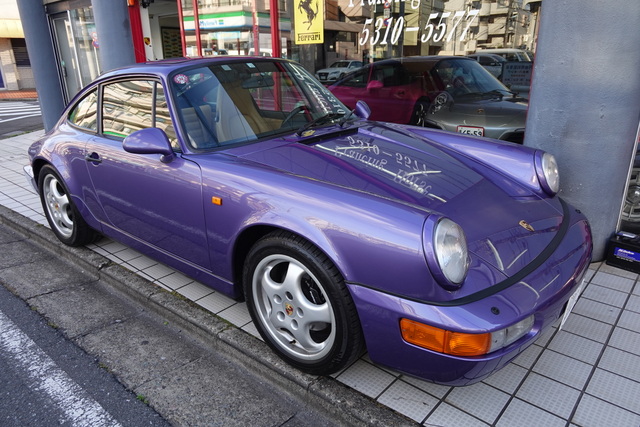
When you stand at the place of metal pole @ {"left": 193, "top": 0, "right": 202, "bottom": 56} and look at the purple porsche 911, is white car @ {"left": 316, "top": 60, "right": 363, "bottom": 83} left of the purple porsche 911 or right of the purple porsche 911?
left

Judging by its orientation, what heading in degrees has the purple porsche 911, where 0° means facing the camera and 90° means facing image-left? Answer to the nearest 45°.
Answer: approximately 315°

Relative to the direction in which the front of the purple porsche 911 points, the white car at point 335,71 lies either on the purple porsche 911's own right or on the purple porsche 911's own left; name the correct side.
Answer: on the purple porsche 911's own left

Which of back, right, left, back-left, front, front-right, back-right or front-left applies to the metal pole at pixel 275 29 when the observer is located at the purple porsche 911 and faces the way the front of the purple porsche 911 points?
back-left

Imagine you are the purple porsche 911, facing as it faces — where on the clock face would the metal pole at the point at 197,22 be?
The metal pole is roughly at 7 o'clock from the purple porsche 911.

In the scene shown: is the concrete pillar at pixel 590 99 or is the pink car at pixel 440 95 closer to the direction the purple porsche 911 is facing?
the concrete pillar

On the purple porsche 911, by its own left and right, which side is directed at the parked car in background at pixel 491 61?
left

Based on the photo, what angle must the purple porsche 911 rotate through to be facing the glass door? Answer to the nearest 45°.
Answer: approximately 180°

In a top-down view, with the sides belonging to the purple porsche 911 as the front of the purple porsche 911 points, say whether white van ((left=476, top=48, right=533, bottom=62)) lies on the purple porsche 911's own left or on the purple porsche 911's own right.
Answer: on the purple porsche 911's own left
